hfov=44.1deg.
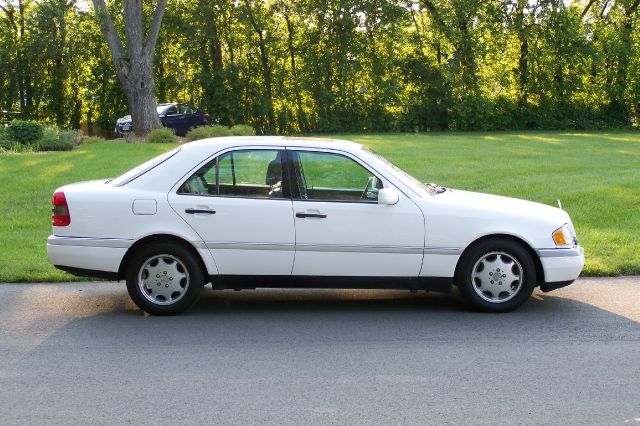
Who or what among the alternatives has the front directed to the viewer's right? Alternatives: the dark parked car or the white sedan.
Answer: the white sedan

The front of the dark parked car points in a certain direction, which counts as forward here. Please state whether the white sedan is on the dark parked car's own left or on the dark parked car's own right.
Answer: on the dark parked car's own left

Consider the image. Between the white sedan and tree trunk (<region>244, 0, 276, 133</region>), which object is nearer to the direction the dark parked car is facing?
the white sedan

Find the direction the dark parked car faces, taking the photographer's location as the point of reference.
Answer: facing the viewer and to the left of the viewer

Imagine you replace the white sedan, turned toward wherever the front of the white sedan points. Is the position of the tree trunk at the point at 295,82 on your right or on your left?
on your left

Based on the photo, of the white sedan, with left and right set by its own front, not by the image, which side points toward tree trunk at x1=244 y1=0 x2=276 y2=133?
left

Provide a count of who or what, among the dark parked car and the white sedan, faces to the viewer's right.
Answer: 1

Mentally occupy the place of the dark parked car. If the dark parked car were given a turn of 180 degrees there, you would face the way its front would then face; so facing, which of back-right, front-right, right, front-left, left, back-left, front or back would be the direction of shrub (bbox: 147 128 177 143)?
back-right

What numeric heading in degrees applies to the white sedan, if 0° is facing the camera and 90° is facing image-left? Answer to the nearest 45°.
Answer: approximately 270°

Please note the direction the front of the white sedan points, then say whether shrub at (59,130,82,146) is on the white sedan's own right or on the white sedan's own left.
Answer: on the white sedan's own left

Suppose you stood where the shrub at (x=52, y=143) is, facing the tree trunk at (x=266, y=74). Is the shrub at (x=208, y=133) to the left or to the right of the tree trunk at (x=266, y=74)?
right

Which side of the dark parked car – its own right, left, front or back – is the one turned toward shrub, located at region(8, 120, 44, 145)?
front
